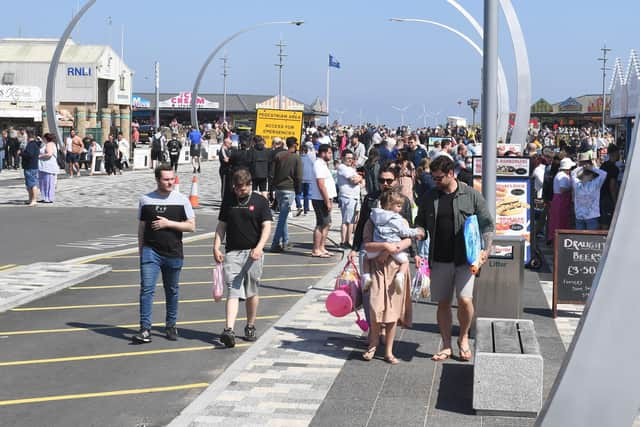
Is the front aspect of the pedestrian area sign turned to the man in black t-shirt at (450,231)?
yes

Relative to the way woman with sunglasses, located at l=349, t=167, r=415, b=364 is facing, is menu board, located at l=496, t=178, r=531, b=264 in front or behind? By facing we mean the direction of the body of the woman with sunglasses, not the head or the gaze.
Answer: behind

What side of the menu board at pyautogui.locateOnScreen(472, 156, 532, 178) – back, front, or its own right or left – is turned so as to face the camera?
front

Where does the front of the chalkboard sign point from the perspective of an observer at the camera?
facing the viewer

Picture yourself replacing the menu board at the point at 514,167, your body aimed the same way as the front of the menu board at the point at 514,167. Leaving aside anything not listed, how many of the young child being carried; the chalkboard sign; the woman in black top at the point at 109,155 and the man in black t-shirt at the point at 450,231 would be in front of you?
3

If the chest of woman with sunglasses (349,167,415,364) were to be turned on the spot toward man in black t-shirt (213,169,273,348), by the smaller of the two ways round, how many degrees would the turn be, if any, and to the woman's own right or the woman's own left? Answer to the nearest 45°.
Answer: approximately 135° to the woman's own right

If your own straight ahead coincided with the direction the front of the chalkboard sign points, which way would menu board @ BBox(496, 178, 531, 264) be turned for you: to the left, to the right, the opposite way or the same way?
the same way

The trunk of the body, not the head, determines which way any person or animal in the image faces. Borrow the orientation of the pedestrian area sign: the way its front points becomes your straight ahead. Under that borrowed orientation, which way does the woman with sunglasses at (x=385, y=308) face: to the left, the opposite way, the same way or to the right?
the same way

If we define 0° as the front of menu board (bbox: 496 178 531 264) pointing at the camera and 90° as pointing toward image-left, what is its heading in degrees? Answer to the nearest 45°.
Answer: approximately 0°

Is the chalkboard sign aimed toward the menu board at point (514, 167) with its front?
no

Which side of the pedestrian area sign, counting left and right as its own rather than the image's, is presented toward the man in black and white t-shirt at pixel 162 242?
front

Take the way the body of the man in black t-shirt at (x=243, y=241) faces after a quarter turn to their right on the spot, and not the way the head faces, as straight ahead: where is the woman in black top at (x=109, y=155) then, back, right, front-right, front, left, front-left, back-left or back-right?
right

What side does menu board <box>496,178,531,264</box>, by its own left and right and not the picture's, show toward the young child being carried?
front

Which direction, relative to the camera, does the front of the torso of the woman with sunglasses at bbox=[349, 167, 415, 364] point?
toward the camera

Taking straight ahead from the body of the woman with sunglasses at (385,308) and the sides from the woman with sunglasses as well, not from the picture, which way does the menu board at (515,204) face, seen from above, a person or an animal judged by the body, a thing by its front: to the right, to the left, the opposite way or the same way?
the same way

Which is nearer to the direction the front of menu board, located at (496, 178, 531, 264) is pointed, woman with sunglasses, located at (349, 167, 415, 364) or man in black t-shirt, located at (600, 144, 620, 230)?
the woman with sunglasses

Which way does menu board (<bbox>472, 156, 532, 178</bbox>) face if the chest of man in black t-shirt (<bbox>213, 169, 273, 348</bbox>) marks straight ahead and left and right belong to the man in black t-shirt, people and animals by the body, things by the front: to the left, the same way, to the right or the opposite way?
the same way

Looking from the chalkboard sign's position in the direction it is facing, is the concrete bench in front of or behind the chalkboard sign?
in front

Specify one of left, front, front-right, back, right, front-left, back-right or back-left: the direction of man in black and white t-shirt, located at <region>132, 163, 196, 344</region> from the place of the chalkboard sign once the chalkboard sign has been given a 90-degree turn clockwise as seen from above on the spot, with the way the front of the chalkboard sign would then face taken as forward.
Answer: front-left

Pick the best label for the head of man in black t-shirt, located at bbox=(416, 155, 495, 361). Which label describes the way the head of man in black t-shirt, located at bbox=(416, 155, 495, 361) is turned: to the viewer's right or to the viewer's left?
to the viewer's left

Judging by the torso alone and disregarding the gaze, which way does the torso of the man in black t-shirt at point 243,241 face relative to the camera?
toward the camera
